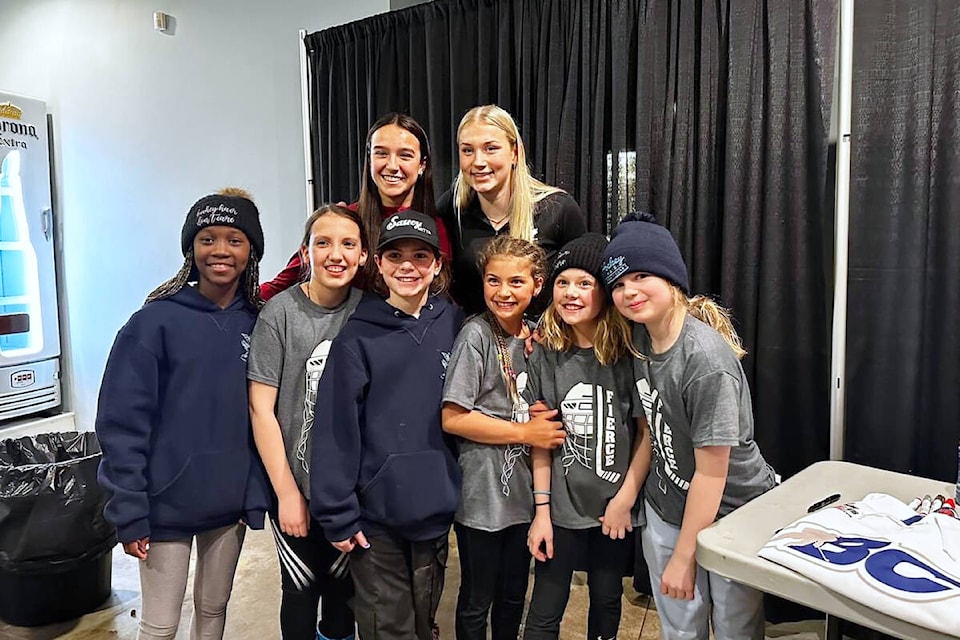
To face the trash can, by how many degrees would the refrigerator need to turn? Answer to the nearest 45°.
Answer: approximately 45° to its right

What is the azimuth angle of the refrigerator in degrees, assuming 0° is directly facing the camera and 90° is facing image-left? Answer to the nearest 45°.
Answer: approximately 315°

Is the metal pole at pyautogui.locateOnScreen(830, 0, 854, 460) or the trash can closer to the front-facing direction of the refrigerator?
the trash can

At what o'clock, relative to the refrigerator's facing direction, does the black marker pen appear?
The black marker pen is roughly at 11 o'clock from the refrigerator.
